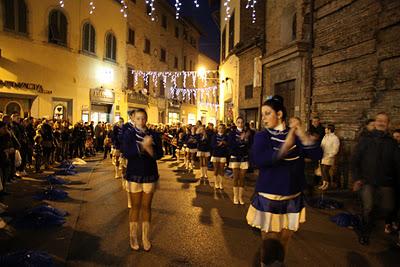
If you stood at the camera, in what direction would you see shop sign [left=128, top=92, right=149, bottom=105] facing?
facing the viewer and to the right of the viewer

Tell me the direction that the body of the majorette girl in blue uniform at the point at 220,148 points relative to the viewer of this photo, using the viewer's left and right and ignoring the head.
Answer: facing the viewer

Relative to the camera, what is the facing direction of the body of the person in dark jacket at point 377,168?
toward the camera

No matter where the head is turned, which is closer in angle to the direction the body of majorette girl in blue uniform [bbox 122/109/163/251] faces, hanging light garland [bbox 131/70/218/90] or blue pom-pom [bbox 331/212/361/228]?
the blue pom-pom

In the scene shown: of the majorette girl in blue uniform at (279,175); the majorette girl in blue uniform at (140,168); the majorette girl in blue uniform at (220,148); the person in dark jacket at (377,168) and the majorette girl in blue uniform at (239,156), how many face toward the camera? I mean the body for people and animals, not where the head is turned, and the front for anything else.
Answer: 5

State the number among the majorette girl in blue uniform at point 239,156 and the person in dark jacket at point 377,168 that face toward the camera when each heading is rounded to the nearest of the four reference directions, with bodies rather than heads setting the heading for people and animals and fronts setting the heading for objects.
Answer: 2

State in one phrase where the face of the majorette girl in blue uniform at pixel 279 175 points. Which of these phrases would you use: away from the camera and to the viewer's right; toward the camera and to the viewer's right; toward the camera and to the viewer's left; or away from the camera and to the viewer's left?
toward the camera and to the viewer's left

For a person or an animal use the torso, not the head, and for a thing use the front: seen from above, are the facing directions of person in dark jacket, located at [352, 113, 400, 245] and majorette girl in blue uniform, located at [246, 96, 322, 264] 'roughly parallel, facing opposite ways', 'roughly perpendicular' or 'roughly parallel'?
roughly parallel

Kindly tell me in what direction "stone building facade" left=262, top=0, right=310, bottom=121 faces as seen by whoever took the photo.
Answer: facing the viewer and to the left of the viewer

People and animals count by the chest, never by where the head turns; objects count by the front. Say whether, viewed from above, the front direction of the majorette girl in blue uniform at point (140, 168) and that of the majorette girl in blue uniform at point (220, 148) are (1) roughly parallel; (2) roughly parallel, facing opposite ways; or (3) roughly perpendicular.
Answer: roughly parallel
